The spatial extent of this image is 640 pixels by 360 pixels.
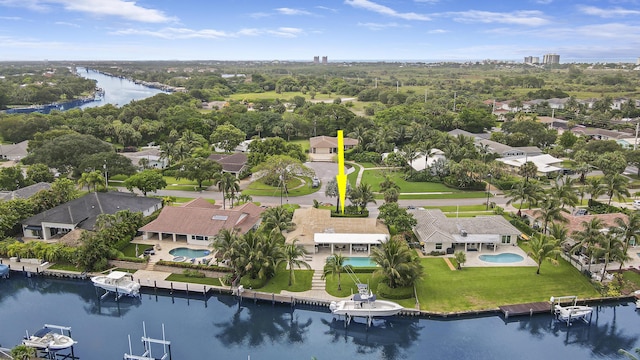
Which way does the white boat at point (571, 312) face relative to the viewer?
to the viewer's right

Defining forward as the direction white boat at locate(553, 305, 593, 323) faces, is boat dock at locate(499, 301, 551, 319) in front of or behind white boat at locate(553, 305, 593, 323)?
behind

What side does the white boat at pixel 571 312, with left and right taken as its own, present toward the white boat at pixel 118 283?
back

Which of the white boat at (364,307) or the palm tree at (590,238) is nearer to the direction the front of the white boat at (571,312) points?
the palm tree
